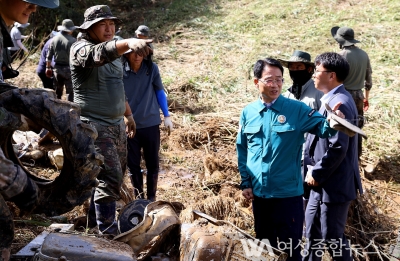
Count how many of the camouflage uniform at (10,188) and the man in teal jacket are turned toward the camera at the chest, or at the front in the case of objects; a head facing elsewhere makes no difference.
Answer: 1

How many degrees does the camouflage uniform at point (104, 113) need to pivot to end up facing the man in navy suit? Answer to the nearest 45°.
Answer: approximately 45° to its left

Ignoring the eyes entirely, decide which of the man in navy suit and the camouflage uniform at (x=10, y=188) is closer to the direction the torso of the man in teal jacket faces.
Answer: the camouflage uniform

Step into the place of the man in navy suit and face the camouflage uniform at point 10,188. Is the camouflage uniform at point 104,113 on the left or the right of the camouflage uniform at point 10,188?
right

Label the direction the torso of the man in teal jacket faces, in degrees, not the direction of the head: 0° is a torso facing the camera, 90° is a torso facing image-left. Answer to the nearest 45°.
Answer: approximately 0°

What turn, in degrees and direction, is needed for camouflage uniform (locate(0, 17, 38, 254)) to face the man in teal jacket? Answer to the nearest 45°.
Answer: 0° — it already faces them

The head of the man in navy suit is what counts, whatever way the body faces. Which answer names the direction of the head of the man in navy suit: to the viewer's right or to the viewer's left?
to the viewer's left

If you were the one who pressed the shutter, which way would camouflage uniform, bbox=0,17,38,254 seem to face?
facing to the right of the viewer

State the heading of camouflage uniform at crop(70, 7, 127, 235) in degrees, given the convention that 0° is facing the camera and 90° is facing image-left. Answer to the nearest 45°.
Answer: approximately 315°

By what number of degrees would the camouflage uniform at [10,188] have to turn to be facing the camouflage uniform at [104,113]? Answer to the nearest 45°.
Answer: approximately 45° to its left

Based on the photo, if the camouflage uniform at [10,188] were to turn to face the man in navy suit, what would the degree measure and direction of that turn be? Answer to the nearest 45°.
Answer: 0° — it already faces them
